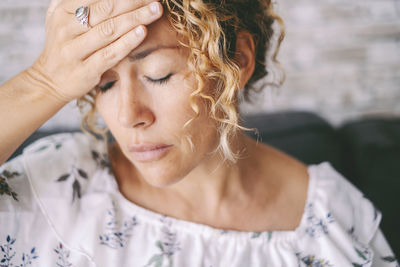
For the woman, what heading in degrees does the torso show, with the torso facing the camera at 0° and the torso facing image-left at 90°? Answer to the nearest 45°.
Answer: approximately 0°
